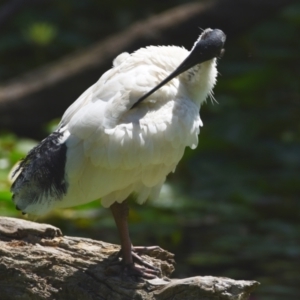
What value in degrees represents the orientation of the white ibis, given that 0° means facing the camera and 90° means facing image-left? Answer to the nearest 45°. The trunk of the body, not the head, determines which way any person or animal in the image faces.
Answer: approximately 270°
